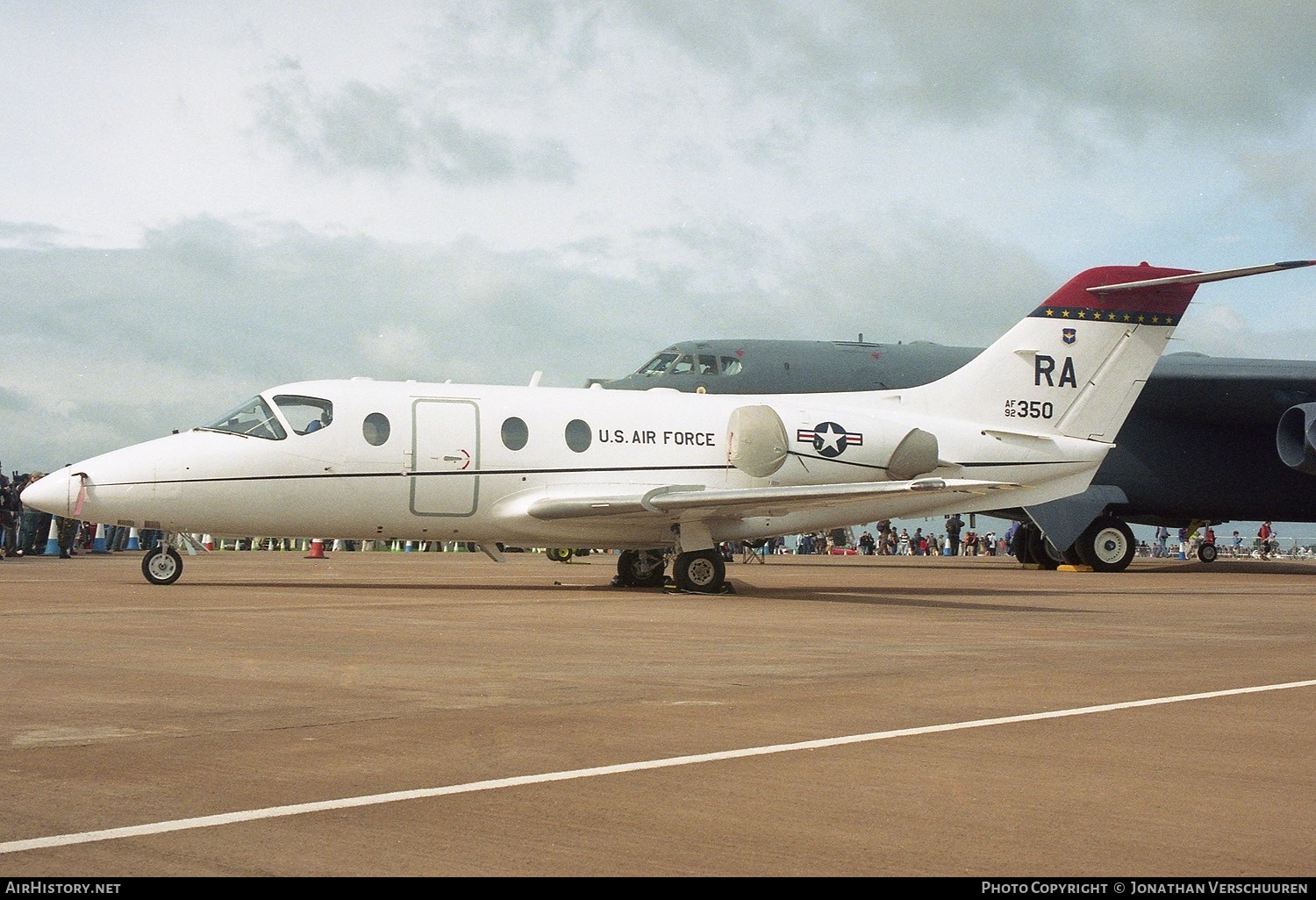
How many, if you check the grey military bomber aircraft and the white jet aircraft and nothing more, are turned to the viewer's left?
2

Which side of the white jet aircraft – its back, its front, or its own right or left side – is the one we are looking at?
left

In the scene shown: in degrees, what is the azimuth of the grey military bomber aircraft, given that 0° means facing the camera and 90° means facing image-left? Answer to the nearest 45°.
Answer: approximately 90°

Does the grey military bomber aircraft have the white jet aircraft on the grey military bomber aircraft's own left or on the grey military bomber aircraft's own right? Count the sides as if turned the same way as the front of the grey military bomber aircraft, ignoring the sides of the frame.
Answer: on the grey military bomber aircraft's own left

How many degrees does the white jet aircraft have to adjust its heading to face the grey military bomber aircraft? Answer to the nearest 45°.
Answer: approximately 135° to its right
